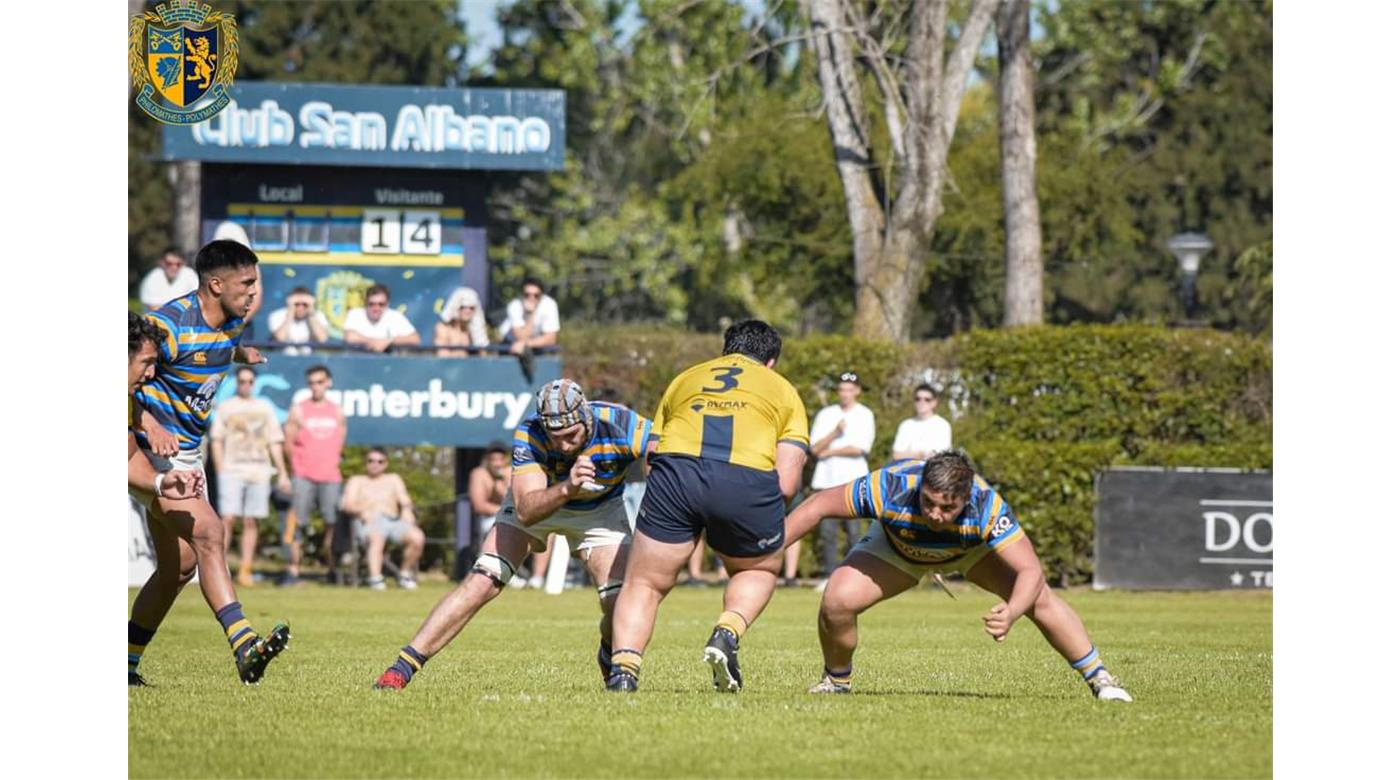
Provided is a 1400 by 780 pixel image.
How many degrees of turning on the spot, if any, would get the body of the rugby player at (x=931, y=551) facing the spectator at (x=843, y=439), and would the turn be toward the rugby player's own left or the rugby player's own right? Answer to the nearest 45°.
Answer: approximately 180°

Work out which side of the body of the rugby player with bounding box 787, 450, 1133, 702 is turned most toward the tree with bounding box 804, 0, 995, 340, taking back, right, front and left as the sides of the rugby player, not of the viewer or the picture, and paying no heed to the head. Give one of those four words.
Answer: back

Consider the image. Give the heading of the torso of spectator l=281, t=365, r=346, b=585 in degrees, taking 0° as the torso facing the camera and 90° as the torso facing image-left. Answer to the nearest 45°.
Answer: approximately 0°

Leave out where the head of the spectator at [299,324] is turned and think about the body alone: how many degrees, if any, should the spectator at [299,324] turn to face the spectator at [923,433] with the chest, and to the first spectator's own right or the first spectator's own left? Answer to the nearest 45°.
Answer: approximately 45° to the first spectator's own left

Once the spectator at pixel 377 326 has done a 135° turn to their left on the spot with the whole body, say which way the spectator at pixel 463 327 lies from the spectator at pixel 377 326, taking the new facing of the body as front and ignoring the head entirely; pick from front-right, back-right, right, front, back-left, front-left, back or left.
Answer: front-right
